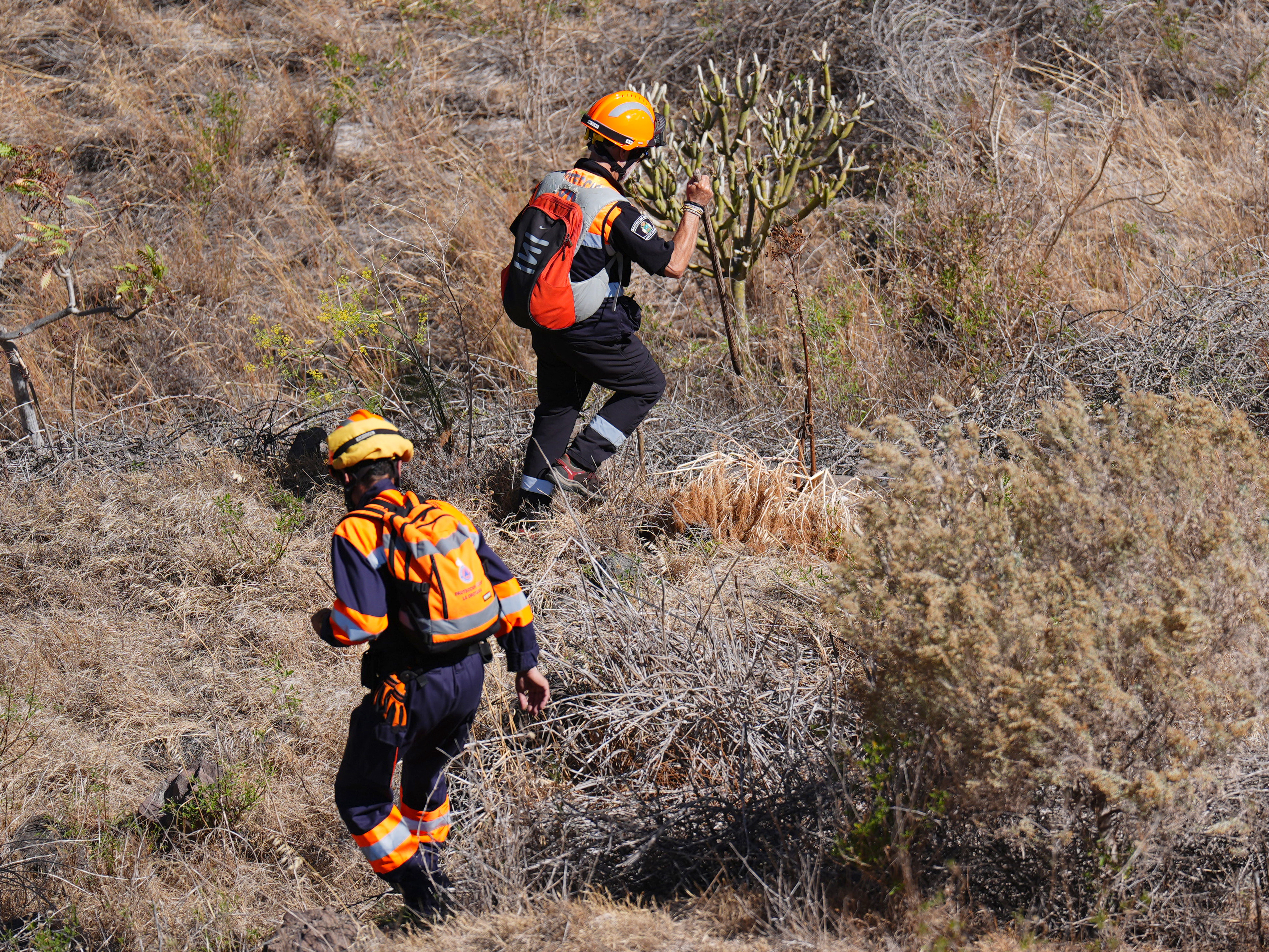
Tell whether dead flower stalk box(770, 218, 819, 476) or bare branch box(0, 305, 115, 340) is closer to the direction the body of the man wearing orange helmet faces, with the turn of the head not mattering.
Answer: the dead flower stalk

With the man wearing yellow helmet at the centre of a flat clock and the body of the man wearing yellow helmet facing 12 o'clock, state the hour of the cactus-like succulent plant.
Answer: The cactus-like succulent plant is roughly at 2 o'clock from the man wearing yellow helmet.

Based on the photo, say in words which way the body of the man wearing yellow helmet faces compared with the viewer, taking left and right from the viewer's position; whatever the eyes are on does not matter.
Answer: facing away from the viewer and to the left of the viewer

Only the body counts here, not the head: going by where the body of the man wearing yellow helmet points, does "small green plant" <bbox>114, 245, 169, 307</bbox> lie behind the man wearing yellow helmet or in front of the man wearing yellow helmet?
in front

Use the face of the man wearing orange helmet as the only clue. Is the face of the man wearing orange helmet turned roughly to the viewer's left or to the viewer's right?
to the viewer's right

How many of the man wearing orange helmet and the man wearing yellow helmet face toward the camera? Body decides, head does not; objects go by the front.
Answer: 0

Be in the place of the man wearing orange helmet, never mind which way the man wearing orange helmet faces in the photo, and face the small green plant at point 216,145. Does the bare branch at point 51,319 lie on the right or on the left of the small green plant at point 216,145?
left

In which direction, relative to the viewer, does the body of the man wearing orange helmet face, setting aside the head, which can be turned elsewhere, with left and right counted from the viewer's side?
facing away from the viewer and to the right of the viewer
